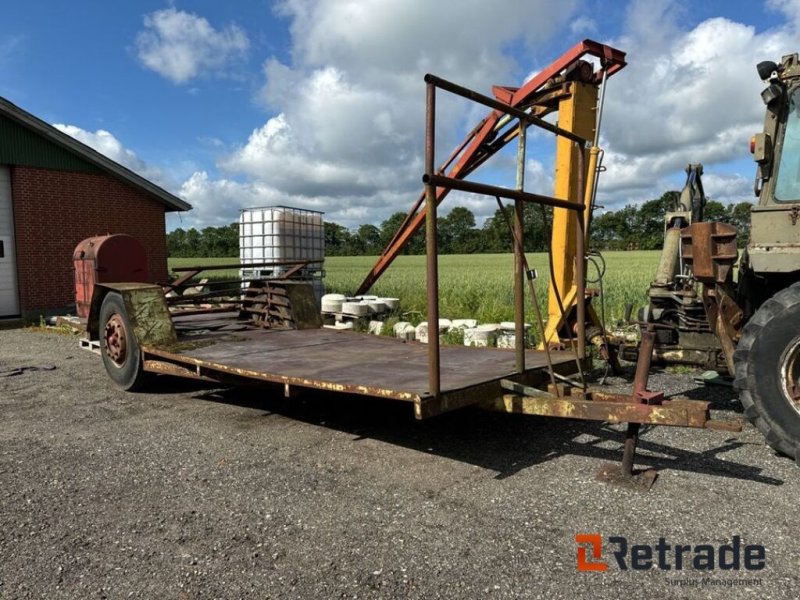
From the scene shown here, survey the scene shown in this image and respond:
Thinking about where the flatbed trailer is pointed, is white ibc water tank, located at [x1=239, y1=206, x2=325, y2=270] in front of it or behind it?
behind

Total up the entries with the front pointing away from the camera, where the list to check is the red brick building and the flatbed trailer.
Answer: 0

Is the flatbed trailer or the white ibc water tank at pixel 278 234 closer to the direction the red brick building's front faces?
the flatbed trailer

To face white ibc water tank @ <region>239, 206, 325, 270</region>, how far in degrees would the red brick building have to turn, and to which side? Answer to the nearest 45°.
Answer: approximately 45° to its left

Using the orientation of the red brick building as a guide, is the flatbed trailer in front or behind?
in front

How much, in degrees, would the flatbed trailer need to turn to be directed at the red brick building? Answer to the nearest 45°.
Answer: approximately 180°

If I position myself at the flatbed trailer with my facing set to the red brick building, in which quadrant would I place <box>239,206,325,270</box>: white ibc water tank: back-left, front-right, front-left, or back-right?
front-right

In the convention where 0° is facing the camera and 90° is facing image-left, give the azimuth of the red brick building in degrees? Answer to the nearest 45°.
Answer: approximately 0°

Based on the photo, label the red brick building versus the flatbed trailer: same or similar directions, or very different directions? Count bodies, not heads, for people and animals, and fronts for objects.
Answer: same or similar directions
